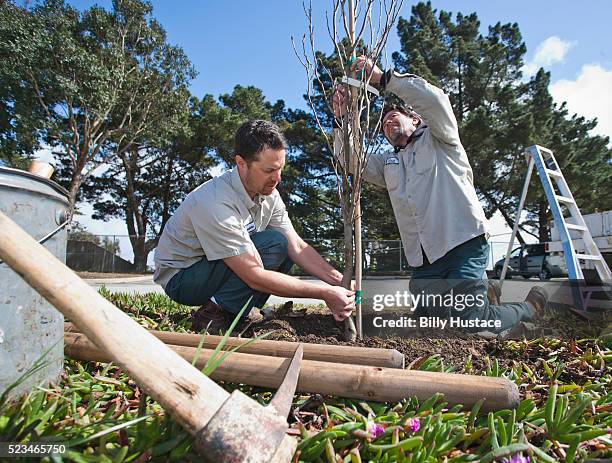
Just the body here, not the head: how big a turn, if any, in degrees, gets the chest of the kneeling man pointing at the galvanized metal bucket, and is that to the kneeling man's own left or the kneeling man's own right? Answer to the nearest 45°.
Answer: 0° — they already face it

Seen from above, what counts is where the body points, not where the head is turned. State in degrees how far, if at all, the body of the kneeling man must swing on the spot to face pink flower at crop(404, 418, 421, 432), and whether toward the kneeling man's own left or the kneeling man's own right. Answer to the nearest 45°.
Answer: approximately 45° to the kneeling man's own left

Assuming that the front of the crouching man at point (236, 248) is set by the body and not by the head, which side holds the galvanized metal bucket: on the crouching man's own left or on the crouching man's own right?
on the crouching man's own right

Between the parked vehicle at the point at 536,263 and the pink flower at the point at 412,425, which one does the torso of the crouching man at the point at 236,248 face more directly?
the pink flower

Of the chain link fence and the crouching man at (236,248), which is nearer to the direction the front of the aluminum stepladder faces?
the crouching man

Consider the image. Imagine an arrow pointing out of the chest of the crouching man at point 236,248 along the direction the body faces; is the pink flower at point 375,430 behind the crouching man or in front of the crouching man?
in front

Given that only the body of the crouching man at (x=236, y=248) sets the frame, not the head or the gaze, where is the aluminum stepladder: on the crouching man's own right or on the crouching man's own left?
on the crouching man's own left

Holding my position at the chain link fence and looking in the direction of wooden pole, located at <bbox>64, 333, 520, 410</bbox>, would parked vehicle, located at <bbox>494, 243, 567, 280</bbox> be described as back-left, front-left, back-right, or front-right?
front-left

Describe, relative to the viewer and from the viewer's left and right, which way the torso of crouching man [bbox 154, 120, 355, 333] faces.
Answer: facing the viewer and to the right of the viewer

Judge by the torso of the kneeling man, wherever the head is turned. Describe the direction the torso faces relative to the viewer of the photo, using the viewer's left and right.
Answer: facing the viewer and to the left of the viewer

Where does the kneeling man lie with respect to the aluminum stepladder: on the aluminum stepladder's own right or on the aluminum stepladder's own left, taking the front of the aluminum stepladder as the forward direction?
on the aluminum stepladder's own right

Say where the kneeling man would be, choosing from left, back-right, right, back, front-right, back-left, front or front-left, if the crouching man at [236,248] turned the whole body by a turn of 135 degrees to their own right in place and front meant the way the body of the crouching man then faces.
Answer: back

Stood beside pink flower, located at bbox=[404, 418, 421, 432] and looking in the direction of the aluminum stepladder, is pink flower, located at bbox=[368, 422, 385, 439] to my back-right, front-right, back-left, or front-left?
back-left
